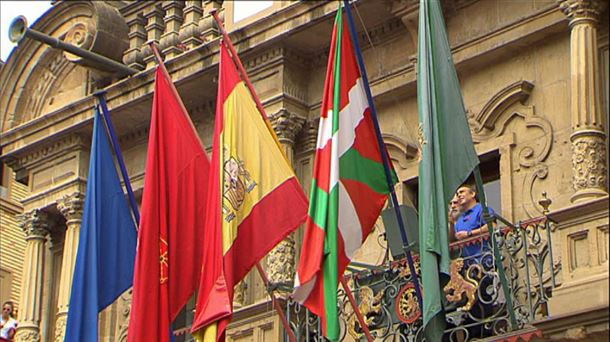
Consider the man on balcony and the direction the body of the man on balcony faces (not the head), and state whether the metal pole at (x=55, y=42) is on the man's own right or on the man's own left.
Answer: on the man's own right

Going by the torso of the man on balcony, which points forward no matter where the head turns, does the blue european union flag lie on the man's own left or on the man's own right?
on the man's own right

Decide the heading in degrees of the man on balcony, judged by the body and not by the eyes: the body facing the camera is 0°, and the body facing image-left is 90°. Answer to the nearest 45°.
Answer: approximately 45°

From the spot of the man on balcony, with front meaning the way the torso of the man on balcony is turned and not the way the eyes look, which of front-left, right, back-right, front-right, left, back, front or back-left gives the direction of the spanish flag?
front-right

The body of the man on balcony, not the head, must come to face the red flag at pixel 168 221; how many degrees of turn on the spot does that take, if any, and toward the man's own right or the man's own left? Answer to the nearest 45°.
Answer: approximately 45° to the man's own right
